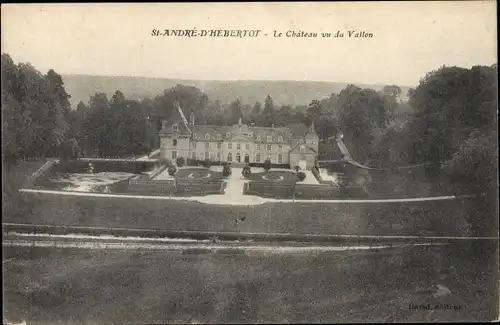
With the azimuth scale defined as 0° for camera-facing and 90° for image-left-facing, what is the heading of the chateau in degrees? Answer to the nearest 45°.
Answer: approximately 0°

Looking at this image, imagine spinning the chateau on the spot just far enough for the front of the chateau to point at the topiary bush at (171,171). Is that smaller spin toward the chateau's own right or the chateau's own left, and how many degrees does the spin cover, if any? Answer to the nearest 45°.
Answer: approximately 90° to the chateau's own right

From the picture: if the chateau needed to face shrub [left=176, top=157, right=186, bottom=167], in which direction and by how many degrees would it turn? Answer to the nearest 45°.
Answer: approximately 90° to its right
